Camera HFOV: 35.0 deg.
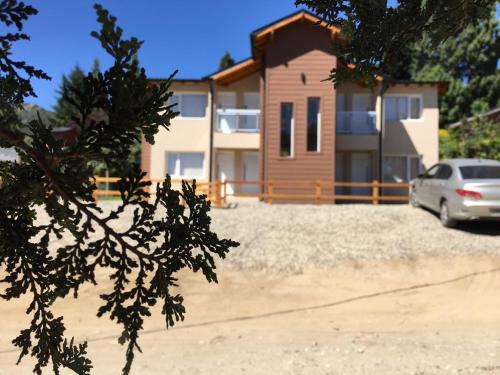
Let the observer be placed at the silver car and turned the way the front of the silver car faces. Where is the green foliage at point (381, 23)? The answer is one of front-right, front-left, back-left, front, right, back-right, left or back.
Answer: back-left

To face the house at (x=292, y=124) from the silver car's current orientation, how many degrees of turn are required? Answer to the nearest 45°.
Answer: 0° — it already faces it

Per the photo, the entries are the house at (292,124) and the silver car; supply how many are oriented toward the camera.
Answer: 1

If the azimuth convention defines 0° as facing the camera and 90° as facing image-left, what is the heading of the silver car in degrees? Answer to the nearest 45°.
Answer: approximately 135°

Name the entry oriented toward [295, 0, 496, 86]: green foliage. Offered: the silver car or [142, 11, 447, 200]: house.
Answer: the house

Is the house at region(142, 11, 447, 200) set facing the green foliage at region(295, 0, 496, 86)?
yes
